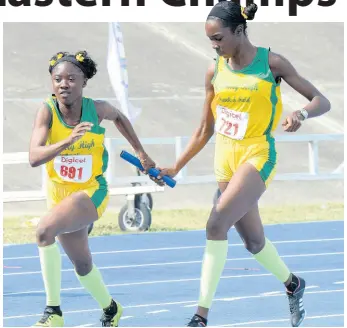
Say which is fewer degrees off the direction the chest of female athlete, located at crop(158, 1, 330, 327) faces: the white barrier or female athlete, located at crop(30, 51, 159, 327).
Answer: the female athlete

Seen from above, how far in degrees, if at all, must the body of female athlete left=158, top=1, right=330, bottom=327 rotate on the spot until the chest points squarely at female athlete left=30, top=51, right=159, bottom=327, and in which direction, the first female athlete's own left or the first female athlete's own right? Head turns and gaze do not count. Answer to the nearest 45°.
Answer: approximately 45° to the first female athlete's own right

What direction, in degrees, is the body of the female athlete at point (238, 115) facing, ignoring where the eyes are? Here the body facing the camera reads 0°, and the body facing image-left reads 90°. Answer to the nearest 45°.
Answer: approximately 45°

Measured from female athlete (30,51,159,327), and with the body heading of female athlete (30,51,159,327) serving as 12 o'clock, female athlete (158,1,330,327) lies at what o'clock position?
female athlete (158,1,330,327) is roughly at 8 o'clock from female athlete (30,51,159,327).

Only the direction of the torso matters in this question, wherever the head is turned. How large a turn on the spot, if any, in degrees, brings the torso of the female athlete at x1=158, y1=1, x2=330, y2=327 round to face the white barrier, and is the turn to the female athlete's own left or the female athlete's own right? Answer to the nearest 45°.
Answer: approximately 135° to the female athlete's own right

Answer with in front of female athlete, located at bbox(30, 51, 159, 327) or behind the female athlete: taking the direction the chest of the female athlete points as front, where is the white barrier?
behind
